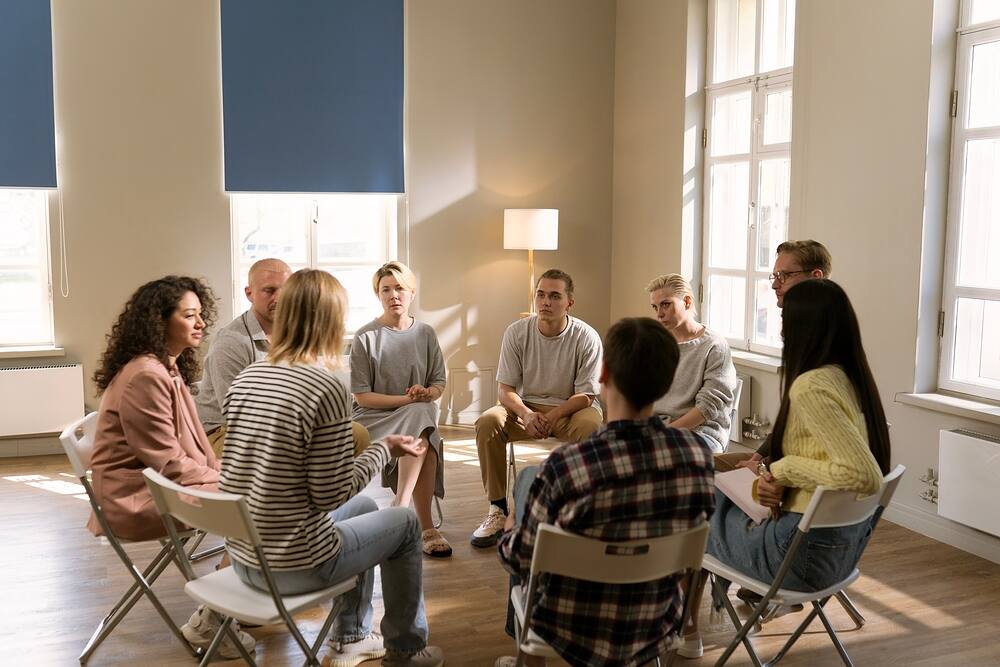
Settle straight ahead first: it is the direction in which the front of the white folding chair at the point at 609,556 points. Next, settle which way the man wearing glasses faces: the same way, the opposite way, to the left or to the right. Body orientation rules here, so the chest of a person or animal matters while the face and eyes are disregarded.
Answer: to the left

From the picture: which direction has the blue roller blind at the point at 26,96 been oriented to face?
toward the camera

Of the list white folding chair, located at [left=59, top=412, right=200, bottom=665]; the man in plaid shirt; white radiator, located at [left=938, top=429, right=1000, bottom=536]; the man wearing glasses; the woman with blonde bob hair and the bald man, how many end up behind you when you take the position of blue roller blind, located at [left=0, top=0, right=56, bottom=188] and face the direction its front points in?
0

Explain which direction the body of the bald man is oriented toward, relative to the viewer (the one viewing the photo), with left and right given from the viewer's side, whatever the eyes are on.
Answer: facing the viewer and to the right of the viewer

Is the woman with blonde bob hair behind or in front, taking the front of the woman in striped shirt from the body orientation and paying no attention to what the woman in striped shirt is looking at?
in front

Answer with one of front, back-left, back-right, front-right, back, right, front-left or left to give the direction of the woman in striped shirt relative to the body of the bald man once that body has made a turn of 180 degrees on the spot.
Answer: back-left

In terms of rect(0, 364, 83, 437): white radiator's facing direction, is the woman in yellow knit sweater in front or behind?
in front

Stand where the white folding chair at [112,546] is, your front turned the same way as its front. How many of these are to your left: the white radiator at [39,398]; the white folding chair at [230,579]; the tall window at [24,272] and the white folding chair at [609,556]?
2

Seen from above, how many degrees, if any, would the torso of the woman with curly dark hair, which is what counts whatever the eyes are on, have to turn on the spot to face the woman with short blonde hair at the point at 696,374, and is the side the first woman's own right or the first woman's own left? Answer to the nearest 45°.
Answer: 0° — they already face them

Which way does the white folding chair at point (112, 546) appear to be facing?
to the viewer's right

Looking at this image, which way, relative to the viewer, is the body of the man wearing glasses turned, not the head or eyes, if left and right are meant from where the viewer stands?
facing to the left of the viewer

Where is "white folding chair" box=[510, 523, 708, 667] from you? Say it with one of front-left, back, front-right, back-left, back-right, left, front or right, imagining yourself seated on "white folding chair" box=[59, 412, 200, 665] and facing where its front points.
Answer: front-right

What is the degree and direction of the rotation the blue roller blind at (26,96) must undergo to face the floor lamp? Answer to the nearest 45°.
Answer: approximately 90° to its left

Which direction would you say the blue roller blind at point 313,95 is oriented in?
toward the camera

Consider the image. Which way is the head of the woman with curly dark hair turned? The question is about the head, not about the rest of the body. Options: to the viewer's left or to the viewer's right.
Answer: to the viewer's right

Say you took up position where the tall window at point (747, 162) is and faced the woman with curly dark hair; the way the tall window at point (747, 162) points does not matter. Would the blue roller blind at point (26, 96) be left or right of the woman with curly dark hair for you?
right

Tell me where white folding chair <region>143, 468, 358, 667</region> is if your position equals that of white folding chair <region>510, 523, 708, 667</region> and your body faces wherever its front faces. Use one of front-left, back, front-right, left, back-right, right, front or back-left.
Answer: left

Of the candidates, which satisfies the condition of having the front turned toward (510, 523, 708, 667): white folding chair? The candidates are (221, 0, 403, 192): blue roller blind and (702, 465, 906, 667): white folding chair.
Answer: the blue roller blind

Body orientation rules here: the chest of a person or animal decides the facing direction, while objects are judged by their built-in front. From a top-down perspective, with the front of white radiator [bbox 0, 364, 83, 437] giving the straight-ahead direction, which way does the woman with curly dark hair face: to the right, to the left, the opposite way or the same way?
to the left

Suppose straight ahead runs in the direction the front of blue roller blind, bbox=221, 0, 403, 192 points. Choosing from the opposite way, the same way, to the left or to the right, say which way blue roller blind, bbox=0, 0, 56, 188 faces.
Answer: the same way

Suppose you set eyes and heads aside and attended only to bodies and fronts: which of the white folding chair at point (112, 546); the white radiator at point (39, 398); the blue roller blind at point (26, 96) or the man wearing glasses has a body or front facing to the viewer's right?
the white folding chair

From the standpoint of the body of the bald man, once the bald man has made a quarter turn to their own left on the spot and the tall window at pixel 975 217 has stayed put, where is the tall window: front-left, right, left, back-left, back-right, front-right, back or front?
front-right
